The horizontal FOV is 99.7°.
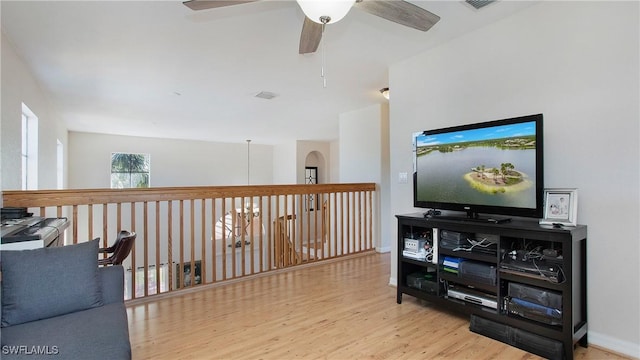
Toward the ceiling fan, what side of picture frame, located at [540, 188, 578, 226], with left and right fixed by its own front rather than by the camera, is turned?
front

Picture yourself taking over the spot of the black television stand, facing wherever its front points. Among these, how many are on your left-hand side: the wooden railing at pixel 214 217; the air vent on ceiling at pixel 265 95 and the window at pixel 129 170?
0

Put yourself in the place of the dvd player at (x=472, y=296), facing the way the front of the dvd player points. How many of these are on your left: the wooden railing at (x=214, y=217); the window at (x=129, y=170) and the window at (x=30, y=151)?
0

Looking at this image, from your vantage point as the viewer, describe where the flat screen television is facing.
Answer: facing the viewer and to the left of the viewer

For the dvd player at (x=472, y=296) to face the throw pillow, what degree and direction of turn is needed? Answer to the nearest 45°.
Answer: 0° — it already faces it

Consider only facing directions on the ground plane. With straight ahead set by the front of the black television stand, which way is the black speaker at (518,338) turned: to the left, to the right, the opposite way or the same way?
the same way

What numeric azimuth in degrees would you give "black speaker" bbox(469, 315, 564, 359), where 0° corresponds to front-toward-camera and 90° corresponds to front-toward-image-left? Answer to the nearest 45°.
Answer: approximately 45°

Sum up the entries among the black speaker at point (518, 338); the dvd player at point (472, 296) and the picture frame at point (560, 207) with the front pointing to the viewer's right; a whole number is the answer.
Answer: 0

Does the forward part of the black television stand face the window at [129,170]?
no

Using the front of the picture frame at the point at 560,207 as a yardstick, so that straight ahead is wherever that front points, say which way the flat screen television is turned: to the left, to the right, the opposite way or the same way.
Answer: the same way

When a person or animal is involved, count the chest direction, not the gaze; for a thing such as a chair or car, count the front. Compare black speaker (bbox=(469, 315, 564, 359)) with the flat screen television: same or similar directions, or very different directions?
same or similar directions

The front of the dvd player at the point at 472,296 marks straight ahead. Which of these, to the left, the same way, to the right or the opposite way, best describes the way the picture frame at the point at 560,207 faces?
the same way

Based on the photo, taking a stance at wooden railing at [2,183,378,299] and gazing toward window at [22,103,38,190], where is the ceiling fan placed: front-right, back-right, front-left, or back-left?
back-left
